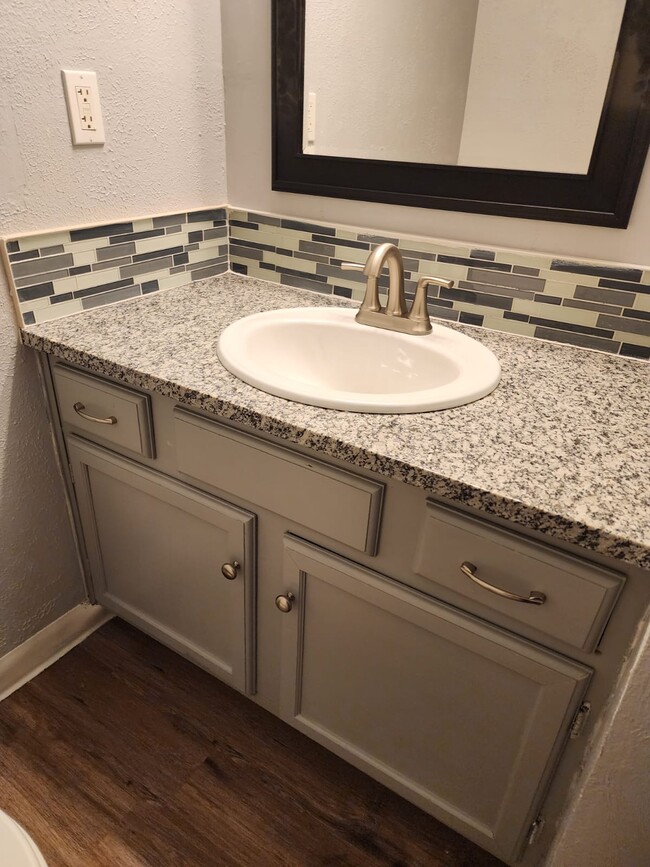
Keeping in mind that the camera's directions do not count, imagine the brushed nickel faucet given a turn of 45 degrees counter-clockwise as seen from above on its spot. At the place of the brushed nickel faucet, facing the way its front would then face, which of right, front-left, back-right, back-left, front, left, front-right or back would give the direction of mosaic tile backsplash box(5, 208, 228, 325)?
right

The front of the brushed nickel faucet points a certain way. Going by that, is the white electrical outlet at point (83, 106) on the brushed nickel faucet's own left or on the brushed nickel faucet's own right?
on the brushed nickel faucet's own right

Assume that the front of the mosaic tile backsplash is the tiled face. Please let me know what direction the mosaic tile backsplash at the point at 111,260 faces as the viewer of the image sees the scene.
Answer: facing the viewer and to the right of the viewer

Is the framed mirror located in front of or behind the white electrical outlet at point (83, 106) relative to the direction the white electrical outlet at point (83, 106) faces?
in front

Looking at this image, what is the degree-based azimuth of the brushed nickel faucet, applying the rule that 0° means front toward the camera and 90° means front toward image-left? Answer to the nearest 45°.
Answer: approximately 45°

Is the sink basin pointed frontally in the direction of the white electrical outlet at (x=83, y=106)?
no

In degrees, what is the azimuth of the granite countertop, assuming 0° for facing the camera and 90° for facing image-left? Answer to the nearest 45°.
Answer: approximately 45°

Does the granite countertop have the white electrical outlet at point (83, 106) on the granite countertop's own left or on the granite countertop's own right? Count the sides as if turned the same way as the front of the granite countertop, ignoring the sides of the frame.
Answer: on the granite countertop's own right

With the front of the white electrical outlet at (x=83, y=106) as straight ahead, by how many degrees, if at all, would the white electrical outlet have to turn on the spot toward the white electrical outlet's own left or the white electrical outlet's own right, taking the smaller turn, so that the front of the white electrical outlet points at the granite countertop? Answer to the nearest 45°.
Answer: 0° — it already faces it

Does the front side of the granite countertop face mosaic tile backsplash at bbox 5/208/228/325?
no

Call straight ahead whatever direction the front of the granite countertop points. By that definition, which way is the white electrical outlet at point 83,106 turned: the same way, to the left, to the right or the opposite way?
to the left

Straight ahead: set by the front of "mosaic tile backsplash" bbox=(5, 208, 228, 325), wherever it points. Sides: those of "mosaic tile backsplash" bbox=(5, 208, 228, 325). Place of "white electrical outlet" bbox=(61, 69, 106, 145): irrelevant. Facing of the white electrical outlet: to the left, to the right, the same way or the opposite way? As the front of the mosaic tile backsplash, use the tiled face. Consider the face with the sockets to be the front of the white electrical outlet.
the same way
